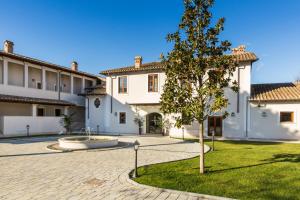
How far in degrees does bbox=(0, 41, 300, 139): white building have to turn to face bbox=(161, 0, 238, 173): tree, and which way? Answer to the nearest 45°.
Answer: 0° — it already faces it

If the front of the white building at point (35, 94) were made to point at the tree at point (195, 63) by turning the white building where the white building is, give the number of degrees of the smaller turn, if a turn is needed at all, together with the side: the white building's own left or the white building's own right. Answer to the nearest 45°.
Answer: approximately 45° to the white building's own right

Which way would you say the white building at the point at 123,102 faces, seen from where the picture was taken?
facing the viewer

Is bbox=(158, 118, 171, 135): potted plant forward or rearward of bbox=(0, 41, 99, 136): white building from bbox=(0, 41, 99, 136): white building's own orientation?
forward
